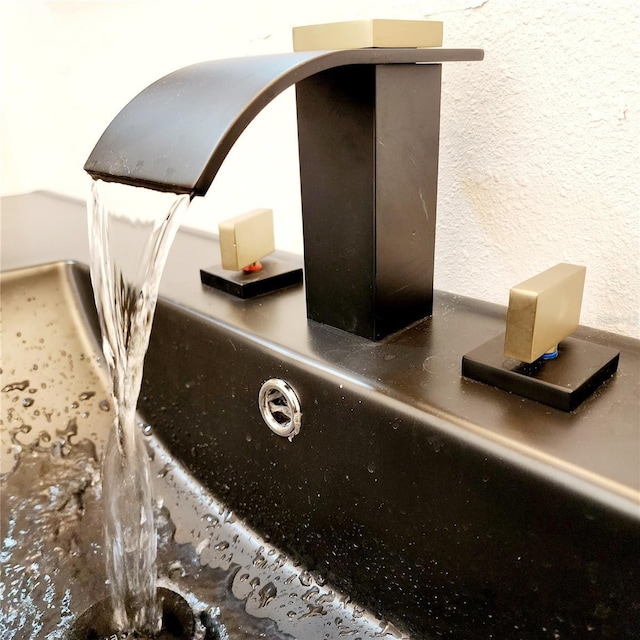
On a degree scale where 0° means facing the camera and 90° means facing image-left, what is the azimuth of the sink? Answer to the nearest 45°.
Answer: approximately 45°

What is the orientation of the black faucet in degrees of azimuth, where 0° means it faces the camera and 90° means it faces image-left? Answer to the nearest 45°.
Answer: approximately 45°
